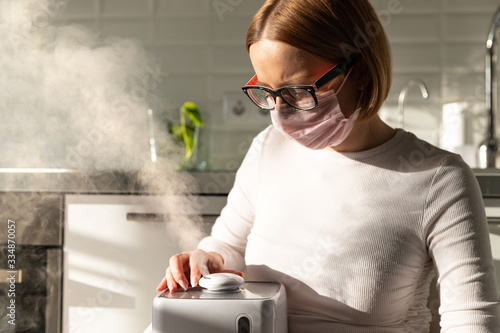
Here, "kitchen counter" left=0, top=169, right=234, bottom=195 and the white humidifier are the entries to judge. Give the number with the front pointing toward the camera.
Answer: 2

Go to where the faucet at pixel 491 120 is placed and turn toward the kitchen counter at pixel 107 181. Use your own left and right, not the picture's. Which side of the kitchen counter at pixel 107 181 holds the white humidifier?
left

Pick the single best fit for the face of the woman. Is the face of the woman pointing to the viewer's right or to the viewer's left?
to the viewer's left

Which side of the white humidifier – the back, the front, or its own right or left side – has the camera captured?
front

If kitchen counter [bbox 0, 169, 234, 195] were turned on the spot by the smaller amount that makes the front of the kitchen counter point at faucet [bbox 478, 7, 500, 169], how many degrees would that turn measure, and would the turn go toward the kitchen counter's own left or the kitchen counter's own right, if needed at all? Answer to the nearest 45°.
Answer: approximately 90° to the kitchen counter's own left

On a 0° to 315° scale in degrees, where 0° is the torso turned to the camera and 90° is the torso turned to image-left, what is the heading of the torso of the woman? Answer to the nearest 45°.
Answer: approximately 45°

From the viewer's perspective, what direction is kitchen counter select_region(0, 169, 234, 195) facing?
toward the camera

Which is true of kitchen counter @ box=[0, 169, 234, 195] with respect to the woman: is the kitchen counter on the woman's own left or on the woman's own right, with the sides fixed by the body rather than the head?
on the woman's own right

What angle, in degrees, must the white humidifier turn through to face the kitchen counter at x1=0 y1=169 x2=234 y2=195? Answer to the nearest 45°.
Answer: approximately 180°
